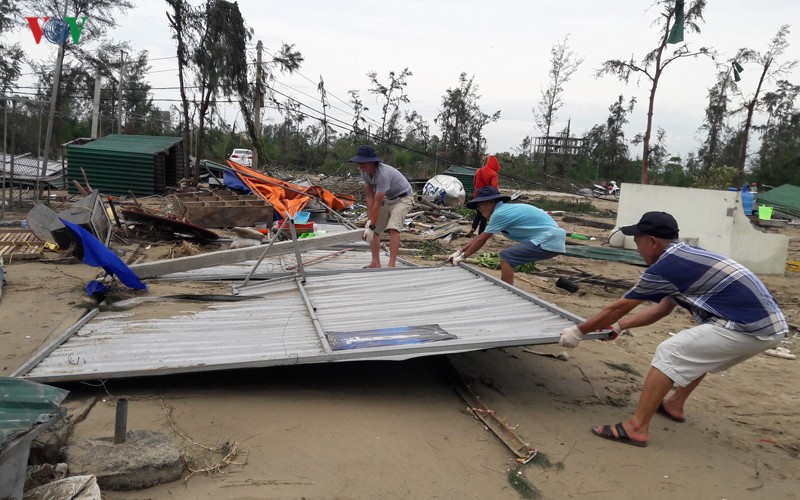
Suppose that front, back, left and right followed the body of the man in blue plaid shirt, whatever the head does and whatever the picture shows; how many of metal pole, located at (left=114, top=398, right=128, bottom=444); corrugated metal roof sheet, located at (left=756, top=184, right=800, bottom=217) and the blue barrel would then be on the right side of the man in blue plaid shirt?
2

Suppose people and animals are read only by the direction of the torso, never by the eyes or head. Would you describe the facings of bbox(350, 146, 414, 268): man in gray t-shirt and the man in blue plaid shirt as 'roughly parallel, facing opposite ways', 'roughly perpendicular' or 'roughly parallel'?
roughly perpendicular

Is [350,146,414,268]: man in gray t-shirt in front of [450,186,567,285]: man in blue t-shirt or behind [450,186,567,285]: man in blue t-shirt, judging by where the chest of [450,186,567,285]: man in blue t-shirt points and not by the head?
in front

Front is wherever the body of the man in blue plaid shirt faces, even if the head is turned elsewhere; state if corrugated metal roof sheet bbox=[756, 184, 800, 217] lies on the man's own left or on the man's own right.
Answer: on the man's own right

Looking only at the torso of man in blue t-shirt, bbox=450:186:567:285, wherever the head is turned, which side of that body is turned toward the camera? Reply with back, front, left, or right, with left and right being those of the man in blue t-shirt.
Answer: left

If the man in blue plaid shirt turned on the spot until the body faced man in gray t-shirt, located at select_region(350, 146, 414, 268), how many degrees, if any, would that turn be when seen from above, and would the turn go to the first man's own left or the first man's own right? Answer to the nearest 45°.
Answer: approximately 45° to the first man's own right

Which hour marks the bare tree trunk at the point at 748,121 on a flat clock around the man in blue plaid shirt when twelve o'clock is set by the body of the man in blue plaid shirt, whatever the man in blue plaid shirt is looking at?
The bare tree trunk is roughly at 3 o'clock from the man in blue plaid shirt.

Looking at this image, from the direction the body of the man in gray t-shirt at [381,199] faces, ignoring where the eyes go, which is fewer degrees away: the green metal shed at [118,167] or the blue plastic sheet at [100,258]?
the blue plastic sheet

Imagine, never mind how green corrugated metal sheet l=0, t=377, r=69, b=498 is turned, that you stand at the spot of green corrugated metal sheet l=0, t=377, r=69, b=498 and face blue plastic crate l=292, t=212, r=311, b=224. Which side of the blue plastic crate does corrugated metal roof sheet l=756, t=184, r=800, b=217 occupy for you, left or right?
right

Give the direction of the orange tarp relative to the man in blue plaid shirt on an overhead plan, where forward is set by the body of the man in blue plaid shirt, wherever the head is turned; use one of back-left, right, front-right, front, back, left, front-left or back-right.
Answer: front-right

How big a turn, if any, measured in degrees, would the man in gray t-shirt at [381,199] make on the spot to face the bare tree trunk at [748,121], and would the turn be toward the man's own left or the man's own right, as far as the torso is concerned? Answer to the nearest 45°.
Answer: approximately 180°

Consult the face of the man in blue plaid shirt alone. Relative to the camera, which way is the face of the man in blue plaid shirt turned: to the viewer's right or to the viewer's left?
to the viewer's left

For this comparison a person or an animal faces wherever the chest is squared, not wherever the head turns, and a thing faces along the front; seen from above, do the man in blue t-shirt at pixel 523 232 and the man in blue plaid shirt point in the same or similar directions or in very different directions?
same or similar directions

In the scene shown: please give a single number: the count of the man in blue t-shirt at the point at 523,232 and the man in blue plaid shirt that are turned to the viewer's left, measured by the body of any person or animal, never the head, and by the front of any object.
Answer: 2

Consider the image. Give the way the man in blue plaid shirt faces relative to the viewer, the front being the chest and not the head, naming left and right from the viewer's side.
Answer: facing to the left of the viewer

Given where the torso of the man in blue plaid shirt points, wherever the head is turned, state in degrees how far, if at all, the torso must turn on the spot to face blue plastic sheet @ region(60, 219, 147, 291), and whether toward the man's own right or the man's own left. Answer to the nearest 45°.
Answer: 0° — they already face it

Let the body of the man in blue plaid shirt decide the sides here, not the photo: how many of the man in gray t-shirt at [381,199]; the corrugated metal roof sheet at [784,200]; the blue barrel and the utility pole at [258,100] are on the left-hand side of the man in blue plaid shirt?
0

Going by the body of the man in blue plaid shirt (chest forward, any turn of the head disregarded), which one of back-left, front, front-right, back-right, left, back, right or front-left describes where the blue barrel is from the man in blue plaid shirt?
right

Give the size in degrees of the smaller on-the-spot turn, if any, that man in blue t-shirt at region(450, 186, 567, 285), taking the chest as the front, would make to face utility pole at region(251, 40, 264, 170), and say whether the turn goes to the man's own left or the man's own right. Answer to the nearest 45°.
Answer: approximately 45° to the man's own right
